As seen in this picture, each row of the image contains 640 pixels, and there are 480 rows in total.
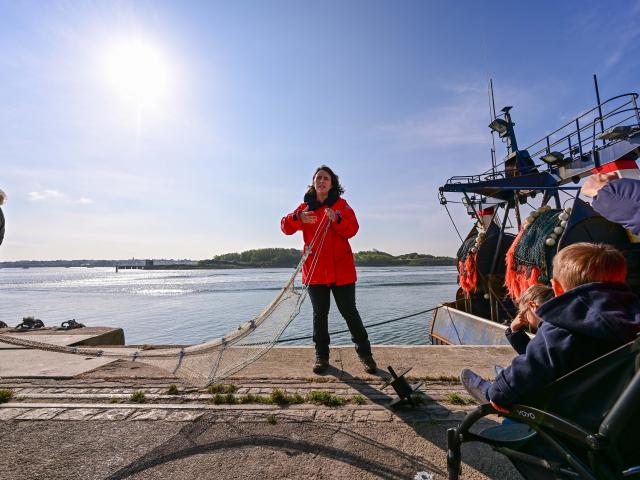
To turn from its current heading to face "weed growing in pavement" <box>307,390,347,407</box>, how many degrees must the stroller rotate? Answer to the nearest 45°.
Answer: approximately 45° to its right

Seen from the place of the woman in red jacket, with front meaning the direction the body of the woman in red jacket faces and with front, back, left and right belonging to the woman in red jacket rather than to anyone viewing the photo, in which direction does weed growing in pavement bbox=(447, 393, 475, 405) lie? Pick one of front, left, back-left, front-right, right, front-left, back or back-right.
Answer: front-left

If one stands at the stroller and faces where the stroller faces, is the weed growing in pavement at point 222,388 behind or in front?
in front

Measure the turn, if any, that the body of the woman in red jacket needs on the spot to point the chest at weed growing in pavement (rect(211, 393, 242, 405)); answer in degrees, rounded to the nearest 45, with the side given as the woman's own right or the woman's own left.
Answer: approximately 45° to the woman's own right

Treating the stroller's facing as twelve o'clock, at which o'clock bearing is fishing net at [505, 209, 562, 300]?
The fishing net is roughly at 3 o'clock from the stroller.

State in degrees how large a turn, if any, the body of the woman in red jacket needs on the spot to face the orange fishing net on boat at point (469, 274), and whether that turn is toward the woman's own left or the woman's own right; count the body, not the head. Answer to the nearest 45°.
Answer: approximately 135° to the woman's own left

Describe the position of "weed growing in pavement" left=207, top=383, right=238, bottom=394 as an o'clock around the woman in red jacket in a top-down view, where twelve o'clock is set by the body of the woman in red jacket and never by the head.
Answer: The weed growing in pavement is roughly at 2 o'clock from the woman in red jacket.

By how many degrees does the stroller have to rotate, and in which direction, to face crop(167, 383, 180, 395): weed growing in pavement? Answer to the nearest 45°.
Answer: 0° — it already faces it

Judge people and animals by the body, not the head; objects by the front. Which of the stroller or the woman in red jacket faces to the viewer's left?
the stroller

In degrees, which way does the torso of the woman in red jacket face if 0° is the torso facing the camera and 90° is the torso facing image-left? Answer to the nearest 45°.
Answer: approximately 0°

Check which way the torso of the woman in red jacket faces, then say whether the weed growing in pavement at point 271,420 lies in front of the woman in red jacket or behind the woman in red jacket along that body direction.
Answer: in front

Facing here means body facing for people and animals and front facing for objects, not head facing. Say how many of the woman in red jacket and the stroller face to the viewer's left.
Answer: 1

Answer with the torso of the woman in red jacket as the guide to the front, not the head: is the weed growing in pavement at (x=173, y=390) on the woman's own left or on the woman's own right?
on the woman's own right

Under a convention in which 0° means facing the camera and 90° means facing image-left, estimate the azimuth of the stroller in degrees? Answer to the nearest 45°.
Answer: approximately 90°

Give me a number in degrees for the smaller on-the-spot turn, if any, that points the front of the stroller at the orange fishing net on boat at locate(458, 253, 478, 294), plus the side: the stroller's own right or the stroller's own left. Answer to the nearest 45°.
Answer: approximately 90° to the stroller's own right

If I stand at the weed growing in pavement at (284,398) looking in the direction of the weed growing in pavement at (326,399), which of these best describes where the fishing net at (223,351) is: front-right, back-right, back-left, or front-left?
back-left
